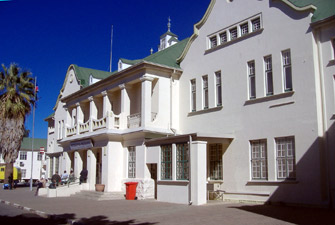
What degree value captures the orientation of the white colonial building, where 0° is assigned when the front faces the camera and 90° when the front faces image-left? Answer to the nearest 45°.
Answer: approximately 45°

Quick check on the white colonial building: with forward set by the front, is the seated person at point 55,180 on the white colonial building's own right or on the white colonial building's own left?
on the white colonial building's own right

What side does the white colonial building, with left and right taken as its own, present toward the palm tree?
right
